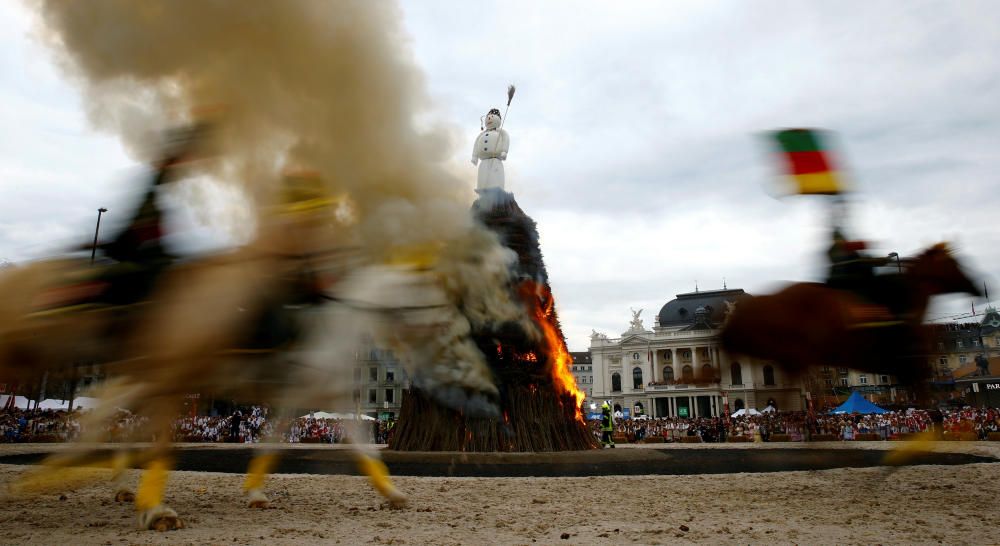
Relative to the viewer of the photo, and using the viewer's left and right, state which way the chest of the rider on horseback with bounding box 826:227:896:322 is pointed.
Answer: facing to the right of the viewer

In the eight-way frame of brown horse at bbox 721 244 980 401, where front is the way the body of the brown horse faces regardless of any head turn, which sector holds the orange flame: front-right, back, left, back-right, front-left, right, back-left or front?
back-left

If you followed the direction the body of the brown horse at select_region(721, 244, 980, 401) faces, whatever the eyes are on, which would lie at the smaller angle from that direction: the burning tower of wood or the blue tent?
the blue tent

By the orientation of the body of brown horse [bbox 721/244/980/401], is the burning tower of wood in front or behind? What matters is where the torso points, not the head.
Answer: behind

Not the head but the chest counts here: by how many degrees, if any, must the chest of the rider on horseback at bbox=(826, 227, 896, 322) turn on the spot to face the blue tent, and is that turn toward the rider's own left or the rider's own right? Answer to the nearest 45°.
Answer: approximately 90° to the rider's own left

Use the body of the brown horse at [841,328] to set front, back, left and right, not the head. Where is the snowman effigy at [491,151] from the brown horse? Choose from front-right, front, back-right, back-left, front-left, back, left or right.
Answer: back-left

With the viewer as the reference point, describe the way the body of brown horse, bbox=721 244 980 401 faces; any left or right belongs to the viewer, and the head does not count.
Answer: facing to the right of the viewer

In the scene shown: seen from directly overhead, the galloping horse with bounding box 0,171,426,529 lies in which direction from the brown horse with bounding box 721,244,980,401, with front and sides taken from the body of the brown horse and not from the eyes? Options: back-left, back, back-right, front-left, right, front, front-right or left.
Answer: back-right
